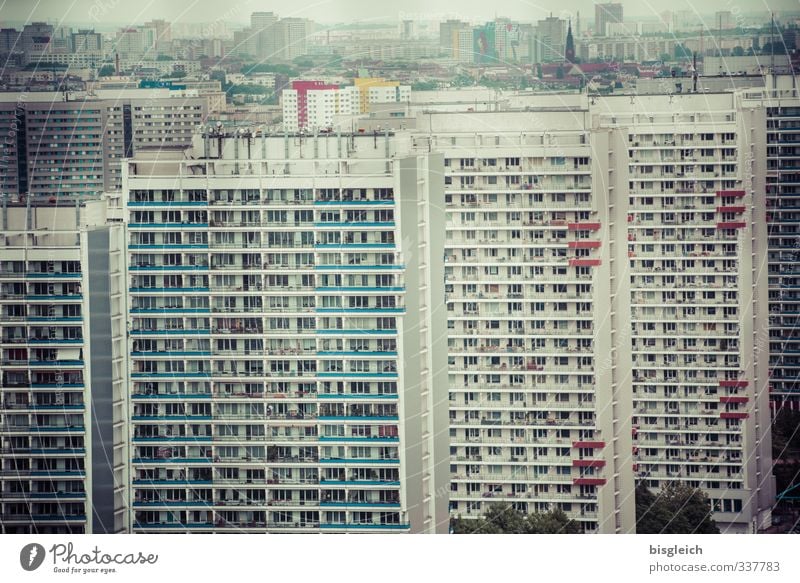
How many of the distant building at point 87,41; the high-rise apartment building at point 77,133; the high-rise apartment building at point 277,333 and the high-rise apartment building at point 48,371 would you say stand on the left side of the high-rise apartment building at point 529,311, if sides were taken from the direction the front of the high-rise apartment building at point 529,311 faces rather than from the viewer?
0

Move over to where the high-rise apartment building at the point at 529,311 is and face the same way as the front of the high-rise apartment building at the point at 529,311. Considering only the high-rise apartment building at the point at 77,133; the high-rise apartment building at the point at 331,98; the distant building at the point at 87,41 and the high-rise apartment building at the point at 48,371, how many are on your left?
0

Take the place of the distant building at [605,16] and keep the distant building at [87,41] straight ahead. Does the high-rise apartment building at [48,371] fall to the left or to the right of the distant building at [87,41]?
left

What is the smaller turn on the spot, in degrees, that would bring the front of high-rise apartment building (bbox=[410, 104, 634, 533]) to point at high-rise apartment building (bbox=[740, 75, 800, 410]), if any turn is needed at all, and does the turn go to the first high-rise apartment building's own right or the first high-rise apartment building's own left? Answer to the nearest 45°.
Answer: approximately 135° to the first high-rise apartment building's own left

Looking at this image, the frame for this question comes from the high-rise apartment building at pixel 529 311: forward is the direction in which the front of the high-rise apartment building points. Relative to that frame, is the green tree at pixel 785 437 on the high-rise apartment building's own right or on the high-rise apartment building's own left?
on the high-rise apartment building's own left

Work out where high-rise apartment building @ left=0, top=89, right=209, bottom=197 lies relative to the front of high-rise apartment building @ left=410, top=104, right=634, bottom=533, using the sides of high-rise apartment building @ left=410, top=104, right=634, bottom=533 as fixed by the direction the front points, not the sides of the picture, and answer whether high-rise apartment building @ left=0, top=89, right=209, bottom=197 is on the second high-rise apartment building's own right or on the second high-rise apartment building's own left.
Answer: on the second high-rise apartment building's own right

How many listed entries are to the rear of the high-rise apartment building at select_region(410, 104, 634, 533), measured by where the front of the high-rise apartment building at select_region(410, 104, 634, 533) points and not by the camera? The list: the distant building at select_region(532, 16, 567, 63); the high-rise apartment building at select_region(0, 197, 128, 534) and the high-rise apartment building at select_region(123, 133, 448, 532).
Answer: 1

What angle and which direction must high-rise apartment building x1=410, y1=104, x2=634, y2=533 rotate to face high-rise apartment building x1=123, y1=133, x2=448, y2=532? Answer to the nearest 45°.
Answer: approximately 45° to its right

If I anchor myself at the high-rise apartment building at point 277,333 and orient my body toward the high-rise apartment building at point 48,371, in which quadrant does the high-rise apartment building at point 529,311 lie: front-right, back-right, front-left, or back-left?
back-right

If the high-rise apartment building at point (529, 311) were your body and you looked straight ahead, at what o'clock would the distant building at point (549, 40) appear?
The distant building is roughly at 6 o'clock from the high-rise apartment building.

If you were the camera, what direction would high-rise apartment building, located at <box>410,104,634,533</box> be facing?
facing the viewer

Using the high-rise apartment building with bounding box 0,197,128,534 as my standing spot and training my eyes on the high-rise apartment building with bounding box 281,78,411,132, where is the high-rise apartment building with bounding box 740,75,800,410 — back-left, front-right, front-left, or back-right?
front-right

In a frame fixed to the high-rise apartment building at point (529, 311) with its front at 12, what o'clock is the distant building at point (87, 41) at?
The distant building is roughly at 4 o'clock from the high-rise apartment building.
